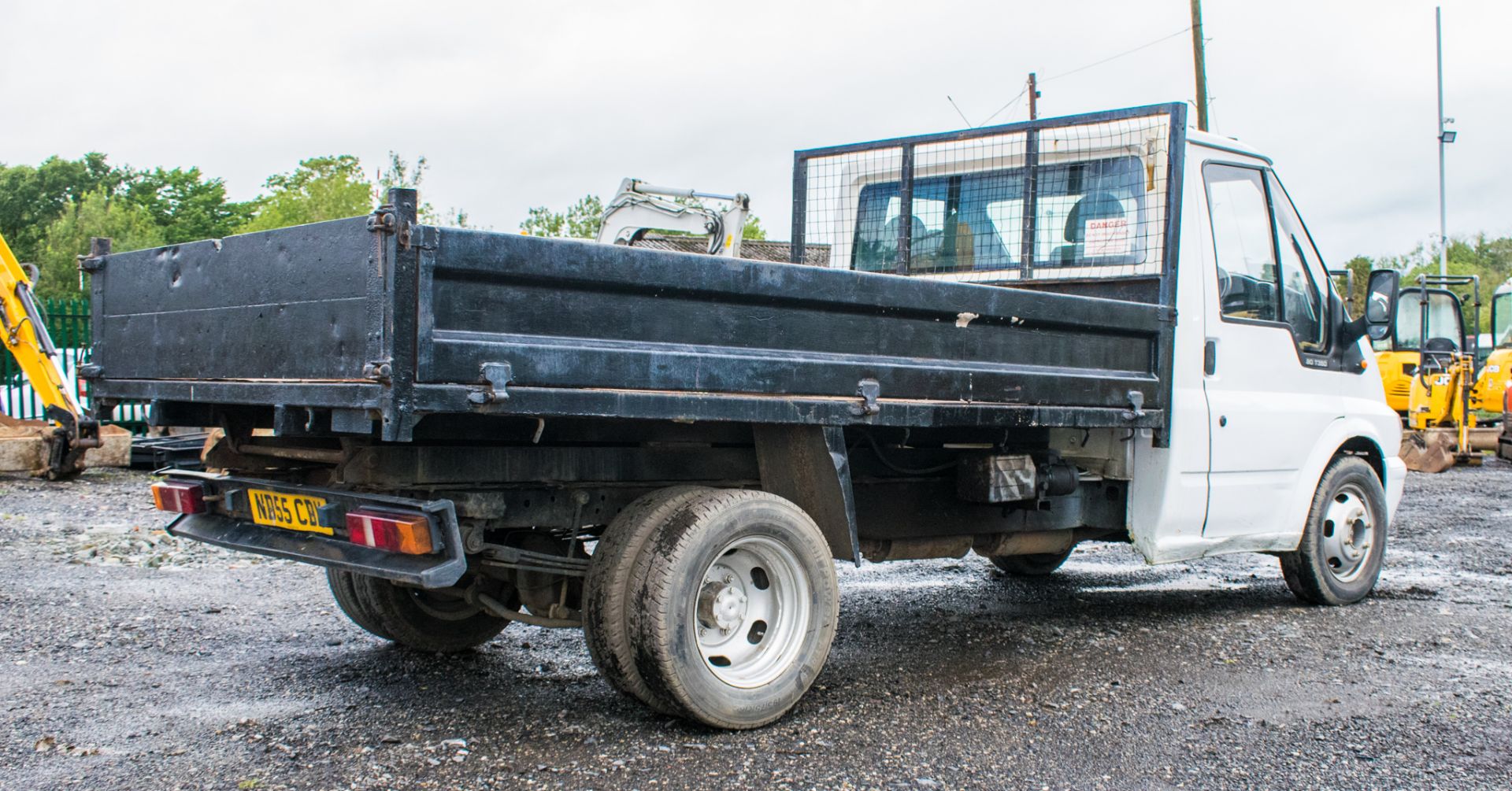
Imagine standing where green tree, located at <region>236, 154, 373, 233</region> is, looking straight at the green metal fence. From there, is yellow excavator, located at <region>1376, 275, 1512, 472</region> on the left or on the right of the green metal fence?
left

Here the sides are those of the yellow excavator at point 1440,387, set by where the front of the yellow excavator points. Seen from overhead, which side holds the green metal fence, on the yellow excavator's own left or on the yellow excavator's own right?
on the yellow excavator's own right

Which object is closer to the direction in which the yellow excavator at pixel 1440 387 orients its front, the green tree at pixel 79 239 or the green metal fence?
the green metal fence

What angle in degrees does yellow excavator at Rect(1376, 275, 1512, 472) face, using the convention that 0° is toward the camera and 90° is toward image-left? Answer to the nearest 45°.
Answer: approximately 0°

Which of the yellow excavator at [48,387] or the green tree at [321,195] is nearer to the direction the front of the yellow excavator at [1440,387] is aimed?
the yellow excavator

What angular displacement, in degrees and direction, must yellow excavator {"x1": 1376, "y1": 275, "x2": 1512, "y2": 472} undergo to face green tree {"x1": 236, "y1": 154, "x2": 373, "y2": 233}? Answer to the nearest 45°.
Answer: approximately 90° to its right
